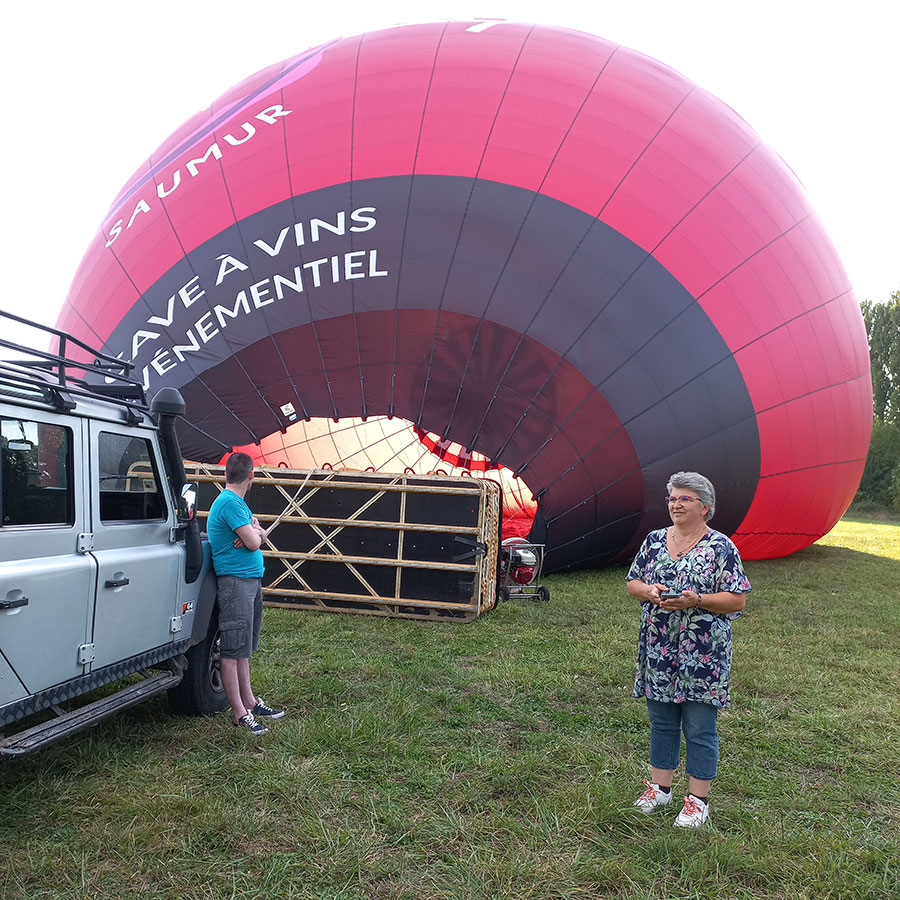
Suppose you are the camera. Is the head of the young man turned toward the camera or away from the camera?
away from the camera

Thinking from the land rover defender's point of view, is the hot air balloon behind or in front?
in front

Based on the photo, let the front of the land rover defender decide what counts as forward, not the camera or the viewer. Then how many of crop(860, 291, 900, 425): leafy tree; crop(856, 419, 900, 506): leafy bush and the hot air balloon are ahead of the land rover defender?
3

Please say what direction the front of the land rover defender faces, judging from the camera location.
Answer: facing away from the viewer and to the right of the viewer

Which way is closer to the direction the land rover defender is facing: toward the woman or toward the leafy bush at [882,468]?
the leafy bush

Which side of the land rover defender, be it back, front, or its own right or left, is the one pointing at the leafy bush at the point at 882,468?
front

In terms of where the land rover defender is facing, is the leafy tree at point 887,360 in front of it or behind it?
in front
